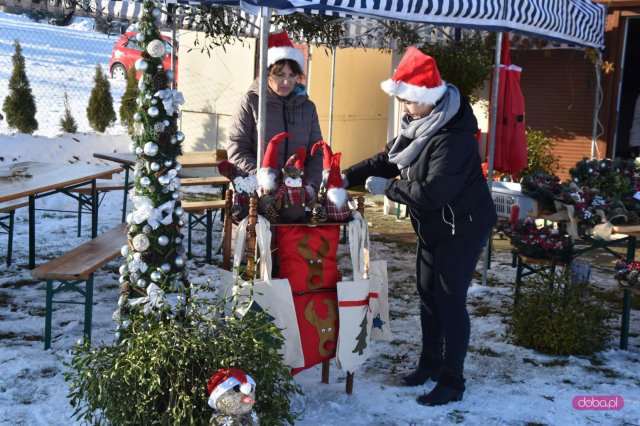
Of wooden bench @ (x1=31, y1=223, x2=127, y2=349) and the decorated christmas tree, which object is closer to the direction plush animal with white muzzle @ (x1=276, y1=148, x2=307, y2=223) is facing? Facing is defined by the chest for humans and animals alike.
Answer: the decorated christmas tree

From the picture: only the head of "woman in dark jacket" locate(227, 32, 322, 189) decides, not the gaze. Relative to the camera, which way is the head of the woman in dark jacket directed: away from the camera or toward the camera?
toward the camera

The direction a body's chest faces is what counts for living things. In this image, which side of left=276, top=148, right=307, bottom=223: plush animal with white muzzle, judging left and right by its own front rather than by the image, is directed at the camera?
front

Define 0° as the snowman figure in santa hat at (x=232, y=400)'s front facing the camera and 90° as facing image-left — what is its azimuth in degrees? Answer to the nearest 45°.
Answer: approximately 315°

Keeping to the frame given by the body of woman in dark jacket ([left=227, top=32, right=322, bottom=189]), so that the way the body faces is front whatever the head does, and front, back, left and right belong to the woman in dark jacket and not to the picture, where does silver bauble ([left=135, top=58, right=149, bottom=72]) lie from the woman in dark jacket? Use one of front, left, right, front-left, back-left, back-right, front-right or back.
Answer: front-right

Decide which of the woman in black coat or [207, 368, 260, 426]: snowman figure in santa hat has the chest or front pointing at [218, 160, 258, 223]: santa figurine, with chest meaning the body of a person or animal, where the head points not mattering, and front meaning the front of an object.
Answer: the woman in black coat

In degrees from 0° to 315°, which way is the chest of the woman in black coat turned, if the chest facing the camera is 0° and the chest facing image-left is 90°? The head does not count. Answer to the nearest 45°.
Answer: approximately 90°

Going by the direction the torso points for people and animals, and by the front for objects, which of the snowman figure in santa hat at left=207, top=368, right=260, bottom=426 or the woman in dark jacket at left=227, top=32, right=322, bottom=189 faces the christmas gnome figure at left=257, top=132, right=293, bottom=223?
the woman in dark jacket

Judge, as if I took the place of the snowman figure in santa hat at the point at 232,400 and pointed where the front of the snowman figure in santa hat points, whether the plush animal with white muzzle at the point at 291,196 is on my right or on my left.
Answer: on my left

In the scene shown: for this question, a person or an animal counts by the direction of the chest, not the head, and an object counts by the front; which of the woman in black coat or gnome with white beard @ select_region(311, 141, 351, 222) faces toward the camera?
the gnome with white beard

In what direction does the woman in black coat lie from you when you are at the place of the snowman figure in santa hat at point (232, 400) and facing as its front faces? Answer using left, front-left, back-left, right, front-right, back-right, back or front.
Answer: left
